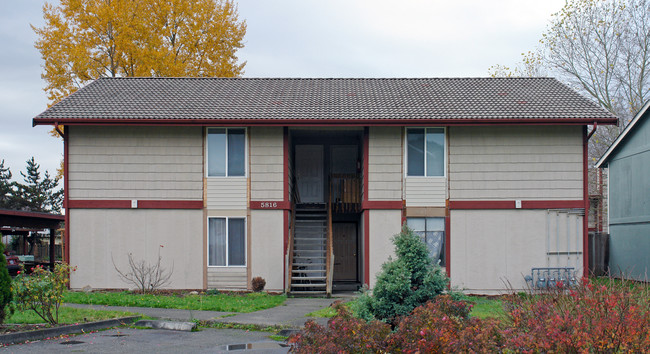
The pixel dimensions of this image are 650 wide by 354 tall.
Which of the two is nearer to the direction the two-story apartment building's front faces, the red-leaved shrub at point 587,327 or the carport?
the red-leaved shrub

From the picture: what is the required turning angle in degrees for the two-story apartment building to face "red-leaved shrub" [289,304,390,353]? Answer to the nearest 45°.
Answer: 0° — it already faces it

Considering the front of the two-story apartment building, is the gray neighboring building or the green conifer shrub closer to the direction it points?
the green conifer shrub

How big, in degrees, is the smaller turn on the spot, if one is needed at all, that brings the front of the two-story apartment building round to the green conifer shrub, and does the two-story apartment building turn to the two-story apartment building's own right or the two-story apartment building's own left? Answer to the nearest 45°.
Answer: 0° — it already faces it

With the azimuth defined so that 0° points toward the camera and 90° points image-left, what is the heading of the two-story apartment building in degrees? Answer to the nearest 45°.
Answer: approximately 0°

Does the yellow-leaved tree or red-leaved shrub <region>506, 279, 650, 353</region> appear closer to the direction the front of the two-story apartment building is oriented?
the red-leaved shrub

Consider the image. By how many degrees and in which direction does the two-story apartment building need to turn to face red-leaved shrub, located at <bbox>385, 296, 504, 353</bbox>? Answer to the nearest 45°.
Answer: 0° — it already faces it

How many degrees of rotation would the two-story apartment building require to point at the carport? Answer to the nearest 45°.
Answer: approximately 135° to its right
